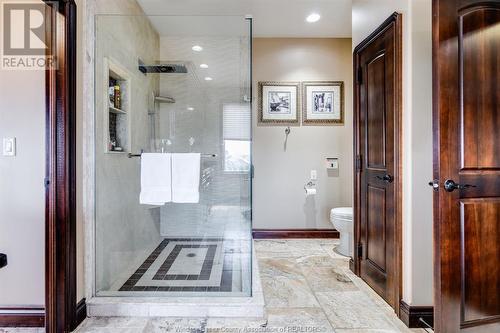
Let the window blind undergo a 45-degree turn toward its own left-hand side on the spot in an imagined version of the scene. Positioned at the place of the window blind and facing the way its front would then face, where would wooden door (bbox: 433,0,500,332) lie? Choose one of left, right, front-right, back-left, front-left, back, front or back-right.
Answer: front

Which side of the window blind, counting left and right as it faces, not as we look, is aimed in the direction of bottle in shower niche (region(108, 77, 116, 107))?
right

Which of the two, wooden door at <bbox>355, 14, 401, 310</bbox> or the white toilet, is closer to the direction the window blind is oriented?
the wooden door

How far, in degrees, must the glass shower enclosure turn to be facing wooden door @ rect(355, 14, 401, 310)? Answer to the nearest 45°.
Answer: approximately 90° to its left

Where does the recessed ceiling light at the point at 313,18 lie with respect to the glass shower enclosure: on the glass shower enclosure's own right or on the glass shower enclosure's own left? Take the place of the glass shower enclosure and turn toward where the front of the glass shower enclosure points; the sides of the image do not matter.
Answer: on the glass shower enclosure's own left

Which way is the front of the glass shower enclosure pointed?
toward the camera
